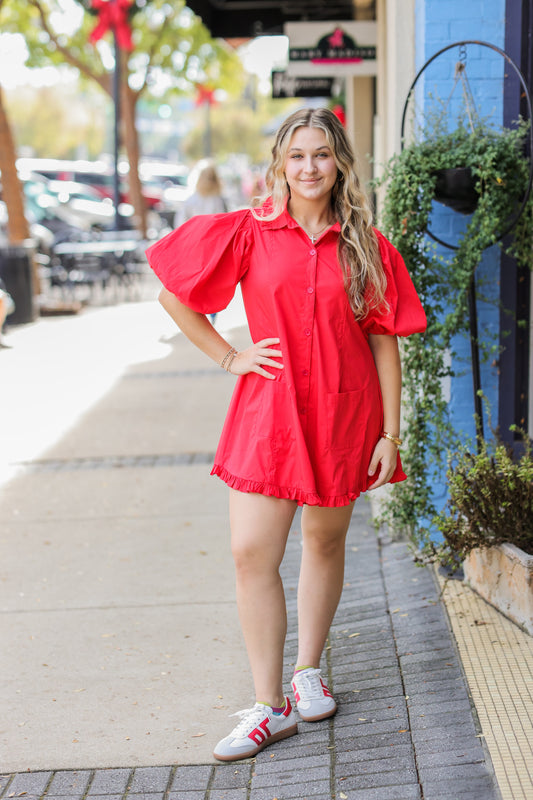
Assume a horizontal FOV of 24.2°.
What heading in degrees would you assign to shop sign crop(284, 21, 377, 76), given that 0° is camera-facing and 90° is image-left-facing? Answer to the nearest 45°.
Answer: approximately 0°

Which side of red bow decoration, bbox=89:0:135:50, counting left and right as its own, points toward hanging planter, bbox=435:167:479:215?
front

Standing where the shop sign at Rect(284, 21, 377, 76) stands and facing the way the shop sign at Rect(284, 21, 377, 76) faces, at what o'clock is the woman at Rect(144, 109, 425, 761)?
The woman is roughly at 12 o'clock from the shop sign.

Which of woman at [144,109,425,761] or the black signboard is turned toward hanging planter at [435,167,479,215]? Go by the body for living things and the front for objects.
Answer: the black signboard

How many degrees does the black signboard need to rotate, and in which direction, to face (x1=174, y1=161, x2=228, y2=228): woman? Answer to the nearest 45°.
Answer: approximately 45° to its right

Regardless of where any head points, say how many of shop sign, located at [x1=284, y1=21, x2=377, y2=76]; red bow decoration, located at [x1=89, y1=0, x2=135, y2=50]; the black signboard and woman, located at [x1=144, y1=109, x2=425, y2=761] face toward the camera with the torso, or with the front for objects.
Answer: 4

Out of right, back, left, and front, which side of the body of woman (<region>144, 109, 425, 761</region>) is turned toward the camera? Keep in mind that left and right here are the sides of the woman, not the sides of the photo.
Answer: front

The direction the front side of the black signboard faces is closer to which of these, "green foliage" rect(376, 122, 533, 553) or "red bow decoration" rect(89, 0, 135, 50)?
the green foliage

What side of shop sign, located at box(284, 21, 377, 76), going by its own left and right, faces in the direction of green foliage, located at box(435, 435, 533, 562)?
front

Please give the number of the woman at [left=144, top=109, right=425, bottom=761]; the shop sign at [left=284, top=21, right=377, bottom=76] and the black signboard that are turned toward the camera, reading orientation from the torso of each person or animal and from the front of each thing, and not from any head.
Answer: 3

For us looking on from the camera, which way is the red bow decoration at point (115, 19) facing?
facing the viewer

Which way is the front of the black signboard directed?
toward the camera
